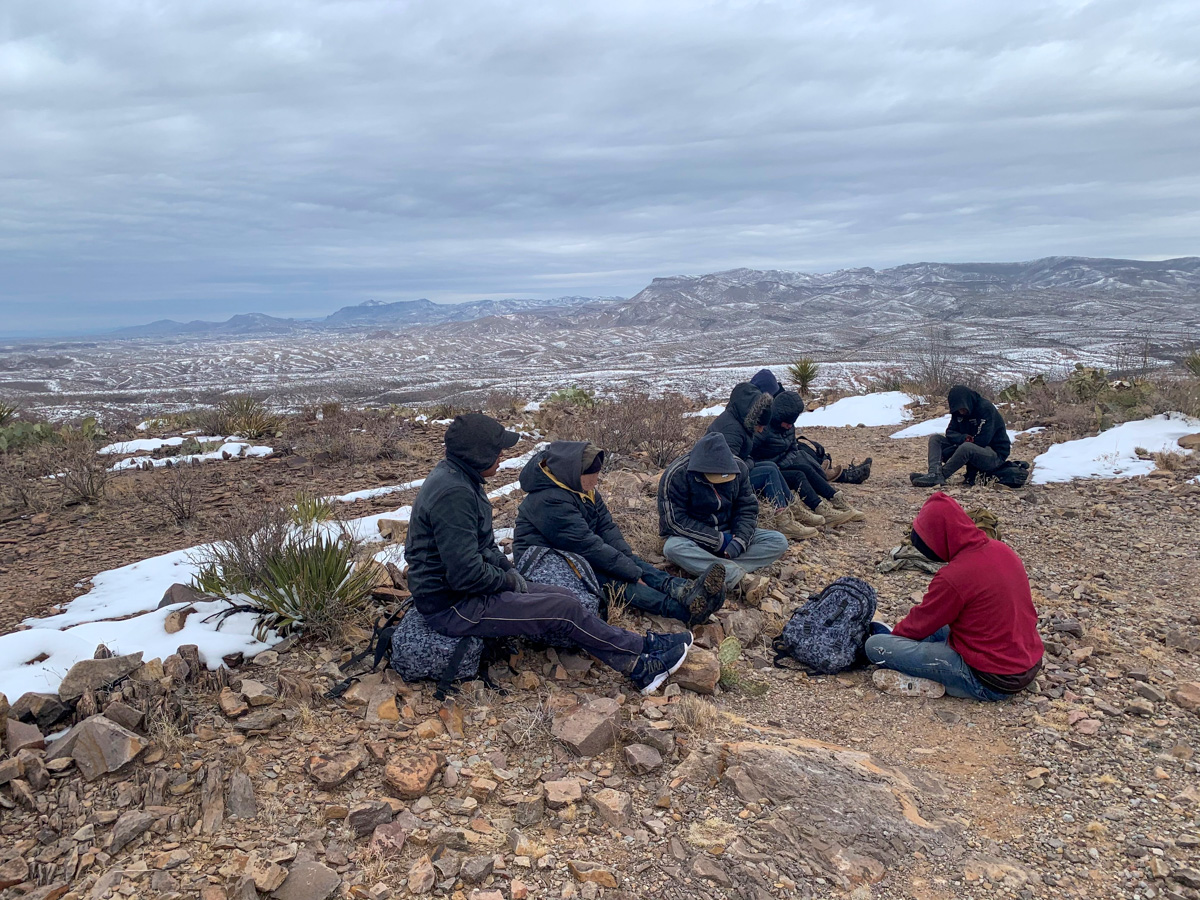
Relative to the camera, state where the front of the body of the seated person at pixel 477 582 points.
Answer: to the viewer's right

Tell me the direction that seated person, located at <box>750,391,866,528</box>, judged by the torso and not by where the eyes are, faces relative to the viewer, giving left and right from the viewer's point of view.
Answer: facing the viewer and to the right of the viewer

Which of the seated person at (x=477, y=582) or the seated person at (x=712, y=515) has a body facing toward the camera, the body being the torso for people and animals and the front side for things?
the seated person at (x=712, y=515)

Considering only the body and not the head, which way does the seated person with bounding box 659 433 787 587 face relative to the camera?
toward the camera

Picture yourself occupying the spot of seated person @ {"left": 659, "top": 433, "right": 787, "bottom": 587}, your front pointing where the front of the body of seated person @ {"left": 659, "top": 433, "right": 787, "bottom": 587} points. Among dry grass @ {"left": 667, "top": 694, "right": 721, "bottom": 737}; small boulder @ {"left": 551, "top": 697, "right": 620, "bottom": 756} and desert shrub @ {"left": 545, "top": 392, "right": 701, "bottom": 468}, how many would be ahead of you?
2

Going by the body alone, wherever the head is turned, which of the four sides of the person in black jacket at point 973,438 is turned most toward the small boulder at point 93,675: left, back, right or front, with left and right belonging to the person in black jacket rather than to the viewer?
front

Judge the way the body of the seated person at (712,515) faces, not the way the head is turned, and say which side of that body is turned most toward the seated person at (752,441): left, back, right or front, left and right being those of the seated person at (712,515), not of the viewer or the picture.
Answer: back

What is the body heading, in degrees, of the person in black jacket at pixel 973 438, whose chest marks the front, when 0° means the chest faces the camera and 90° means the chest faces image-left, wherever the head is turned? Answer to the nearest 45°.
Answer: approximately 45°

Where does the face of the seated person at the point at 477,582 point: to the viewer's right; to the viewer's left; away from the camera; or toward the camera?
to the viewer's right

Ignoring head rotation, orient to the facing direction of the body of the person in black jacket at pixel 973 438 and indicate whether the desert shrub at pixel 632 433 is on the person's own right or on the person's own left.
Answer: on the person's own right

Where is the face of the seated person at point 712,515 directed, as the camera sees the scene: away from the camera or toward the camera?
toward the camera

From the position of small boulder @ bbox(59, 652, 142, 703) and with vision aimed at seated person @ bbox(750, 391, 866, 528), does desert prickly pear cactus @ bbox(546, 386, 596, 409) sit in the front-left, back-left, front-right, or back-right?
front-left

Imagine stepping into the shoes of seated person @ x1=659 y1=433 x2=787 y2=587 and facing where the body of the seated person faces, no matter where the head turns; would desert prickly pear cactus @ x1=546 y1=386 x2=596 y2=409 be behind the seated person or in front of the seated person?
behind

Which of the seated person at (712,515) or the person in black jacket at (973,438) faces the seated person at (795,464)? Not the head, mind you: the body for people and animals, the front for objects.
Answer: the person in black jacket

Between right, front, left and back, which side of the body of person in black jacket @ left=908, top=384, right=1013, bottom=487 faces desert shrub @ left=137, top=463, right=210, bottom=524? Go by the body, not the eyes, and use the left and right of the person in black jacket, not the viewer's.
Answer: front

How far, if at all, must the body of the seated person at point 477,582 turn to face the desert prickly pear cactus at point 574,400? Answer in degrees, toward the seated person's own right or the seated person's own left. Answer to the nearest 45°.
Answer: approximately 90° to the seated person's own left

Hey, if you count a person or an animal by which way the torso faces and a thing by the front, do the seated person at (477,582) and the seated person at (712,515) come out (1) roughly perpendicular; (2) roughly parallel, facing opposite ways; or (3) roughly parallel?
roughly perpendicular

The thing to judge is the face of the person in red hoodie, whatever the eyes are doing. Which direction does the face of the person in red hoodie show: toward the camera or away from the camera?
away from the camera

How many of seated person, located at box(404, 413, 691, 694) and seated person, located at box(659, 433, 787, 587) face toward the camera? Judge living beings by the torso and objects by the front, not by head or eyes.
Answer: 1

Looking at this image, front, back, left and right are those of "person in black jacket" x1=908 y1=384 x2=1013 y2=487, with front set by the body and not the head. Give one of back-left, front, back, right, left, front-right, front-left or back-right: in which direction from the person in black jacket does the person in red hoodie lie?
front-left
